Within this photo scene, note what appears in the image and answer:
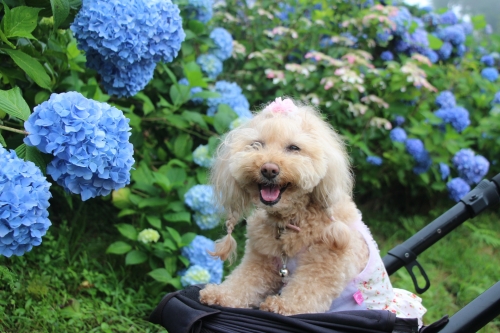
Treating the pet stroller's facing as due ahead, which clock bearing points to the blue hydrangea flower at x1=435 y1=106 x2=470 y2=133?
The blue hydrangea flower is roughly at 3 o'clock from the pet stroller.

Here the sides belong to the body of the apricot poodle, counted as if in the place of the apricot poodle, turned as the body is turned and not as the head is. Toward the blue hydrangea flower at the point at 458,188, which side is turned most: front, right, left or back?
back

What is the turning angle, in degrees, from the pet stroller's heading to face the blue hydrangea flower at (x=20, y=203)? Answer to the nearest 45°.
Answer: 0° — it already faces it

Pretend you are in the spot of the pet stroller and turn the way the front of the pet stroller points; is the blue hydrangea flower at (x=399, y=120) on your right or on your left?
on your right

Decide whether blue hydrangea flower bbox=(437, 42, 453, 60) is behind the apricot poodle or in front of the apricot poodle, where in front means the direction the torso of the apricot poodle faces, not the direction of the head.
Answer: behind

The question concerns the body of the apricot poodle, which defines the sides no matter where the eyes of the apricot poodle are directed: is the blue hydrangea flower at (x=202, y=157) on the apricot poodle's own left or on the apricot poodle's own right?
on the apricot poodle's own right

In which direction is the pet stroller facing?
to the viewer's left

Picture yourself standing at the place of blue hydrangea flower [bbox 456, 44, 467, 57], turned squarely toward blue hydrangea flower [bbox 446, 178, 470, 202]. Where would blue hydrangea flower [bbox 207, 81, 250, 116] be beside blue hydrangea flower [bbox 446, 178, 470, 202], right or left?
right

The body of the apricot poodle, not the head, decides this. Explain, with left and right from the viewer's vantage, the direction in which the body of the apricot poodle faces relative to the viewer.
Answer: facing the viewer and to the left of the viewer
